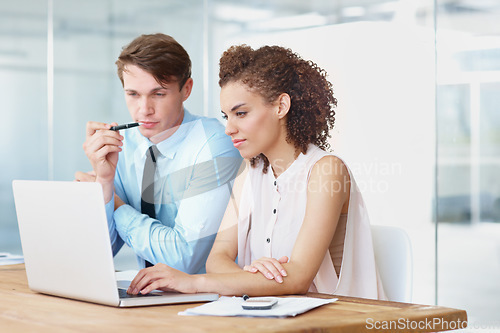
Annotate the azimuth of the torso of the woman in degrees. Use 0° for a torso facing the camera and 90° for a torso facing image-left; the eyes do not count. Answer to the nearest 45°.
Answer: approximately 45°

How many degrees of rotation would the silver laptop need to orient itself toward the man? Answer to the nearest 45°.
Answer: approximately 45° to its left

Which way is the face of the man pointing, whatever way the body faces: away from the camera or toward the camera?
toward the camera

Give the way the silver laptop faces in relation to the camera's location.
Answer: facing away from the viewer and to the right of the viewer

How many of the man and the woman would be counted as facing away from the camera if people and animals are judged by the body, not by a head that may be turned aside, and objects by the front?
0

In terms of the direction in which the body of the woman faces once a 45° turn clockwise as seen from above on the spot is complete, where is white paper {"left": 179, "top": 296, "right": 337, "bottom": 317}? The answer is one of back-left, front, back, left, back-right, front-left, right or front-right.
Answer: left

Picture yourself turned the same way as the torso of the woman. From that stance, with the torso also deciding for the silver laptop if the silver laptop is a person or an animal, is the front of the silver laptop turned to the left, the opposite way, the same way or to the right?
the opposite way

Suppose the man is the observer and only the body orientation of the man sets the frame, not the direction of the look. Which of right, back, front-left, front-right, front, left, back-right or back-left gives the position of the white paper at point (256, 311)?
front-left

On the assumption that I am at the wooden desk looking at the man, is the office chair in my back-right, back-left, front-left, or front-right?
front-right

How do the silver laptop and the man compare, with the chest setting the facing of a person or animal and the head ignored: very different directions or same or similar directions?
very different directions

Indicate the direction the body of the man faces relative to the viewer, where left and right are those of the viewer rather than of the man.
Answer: facing the viewer and to the left of the viewer

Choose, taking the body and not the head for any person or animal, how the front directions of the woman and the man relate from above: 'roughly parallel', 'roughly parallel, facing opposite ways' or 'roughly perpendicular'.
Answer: roughly parallel

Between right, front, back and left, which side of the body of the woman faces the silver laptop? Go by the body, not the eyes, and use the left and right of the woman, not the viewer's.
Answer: front
